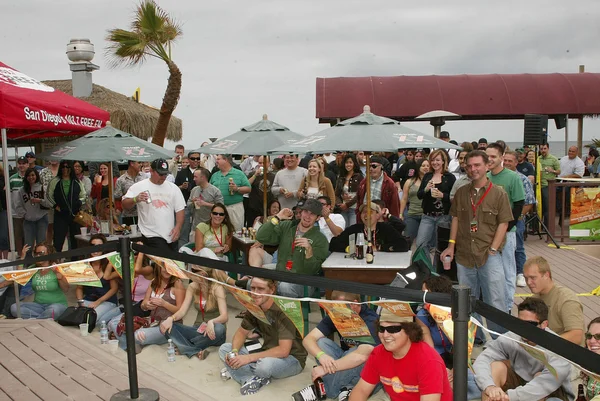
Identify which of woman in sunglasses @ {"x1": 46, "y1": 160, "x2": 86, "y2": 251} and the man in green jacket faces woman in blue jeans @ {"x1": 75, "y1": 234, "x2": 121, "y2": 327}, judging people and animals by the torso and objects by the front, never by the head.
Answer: the woman in sunglasses

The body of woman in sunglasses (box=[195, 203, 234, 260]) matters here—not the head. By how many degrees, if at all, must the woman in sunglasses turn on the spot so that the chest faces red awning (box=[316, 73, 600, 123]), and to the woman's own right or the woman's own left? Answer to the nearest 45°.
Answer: approximately 135° to the woman's own left

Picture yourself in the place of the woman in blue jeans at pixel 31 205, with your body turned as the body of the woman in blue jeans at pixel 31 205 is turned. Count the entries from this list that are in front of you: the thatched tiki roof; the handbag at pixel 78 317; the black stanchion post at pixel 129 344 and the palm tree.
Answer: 2

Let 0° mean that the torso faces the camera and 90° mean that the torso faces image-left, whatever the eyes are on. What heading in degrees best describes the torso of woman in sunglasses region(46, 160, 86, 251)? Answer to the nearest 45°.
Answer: approximately 0°

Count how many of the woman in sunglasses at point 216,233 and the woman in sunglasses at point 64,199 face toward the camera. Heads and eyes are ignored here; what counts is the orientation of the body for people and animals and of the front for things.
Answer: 2

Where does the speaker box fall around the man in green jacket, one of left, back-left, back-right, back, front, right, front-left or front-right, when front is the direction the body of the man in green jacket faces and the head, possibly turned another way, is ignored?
back-left

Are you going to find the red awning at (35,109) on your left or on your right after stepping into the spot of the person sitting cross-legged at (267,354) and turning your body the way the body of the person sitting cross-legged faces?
on your right

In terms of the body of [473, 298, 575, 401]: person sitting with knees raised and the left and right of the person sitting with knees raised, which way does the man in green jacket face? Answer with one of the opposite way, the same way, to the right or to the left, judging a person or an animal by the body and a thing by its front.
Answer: to the left

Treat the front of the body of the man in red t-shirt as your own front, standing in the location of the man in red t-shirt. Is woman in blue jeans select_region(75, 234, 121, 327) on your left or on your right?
on your right

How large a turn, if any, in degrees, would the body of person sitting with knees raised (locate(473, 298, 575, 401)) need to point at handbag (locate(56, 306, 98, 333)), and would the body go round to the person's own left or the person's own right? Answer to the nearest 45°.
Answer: approximately 45° to the person's own right

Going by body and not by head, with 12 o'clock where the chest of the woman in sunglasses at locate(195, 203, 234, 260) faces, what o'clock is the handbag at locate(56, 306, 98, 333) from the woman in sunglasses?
The handbag is roughly at 2 o'clock from the woman in sunglasses.

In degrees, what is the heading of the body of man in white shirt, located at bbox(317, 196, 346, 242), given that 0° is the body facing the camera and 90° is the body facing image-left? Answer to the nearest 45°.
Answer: approximately 45°

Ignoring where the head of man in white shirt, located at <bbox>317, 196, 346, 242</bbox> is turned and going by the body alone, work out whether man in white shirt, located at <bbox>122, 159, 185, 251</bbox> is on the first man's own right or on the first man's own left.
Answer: on the first man's own right
